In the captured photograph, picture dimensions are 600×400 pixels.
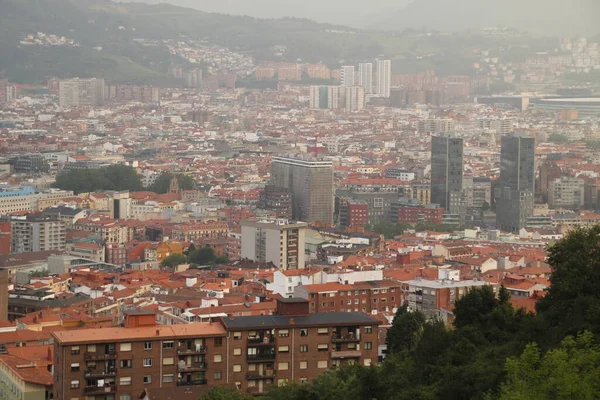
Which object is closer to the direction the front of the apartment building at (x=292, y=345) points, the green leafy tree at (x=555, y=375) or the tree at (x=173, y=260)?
the green leafy tree

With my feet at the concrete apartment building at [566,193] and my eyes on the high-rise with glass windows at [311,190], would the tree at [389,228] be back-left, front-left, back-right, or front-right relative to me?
front-left

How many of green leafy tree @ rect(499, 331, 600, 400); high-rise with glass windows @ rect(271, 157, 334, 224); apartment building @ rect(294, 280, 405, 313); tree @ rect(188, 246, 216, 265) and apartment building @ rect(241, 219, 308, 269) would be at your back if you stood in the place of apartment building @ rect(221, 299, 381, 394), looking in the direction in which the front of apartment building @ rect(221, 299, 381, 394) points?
4

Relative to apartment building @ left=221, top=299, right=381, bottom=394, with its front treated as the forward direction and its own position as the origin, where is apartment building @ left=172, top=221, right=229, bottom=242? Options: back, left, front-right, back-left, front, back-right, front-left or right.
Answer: back

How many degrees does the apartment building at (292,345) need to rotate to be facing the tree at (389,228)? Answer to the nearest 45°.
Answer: approximately 180°

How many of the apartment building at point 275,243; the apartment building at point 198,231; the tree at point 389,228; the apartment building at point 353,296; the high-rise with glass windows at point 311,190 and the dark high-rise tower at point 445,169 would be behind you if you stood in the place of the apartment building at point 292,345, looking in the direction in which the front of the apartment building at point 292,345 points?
6

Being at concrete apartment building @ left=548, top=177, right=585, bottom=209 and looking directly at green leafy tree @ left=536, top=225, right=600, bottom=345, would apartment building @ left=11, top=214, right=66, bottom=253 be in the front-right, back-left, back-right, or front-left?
front-right

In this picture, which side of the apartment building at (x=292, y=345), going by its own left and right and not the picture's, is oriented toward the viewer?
front

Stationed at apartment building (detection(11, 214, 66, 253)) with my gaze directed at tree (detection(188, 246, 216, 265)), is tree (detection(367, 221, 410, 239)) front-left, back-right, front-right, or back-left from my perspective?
front-left

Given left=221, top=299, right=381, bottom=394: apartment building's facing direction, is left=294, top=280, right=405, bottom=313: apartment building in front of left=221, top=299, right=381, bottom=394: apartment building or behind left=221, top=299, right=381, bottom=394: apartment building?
behind

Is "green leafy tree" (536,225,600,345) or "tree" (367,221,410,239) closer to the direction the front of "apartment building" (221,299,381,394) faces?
the green leafy tree

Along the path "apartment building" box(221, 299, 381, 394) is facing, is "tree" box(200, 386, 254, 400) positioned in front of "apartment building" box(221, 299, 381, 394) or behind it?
in front

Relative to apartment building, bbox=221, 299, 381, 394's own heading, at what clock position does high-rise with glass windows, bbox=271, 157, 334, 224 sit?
The high-rise with glass windows is roughly at 6 o'clock from the apartment building.

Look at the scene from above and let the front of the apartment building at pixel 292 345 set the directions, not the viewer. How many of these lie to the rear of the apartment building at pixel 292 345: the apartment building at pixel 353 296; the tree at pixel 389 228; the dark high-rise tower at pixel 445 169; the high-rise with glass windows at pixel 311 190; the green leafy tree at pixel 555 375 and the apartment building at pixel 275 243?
5
